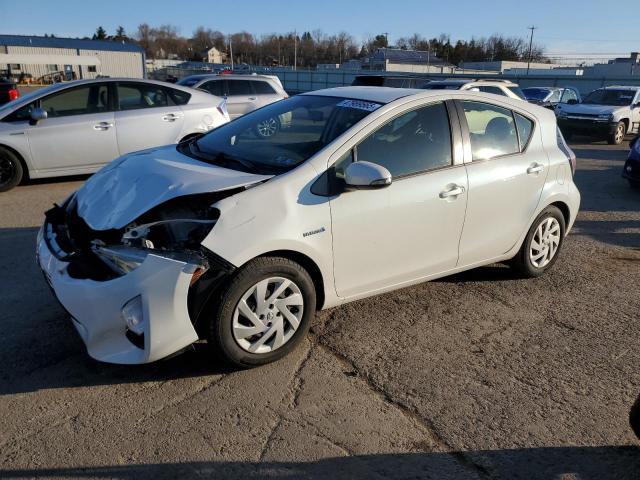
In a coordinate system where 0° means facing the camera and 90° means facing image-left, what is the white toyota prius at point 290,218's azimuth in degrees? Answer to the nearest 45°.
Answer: approximately 45°

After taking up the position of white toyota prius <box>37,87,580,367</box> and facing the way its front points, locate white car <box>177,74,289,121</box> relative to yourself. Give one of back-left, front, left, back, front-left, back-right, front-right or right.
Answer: back-right

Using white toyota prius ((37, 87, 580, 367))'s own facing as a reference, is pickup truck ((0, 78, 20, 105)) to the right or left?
on its right

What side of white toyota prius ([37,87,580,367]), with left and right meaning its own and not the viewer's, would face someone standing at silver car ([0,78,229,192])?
right

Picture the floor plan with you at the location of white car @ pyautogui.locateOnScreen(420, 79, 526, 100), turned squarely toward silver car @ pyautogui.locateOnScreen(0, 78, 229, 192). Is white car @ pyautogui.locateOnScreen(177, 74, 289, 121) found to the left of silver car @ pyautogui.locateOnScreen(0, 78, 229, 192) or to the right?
right
